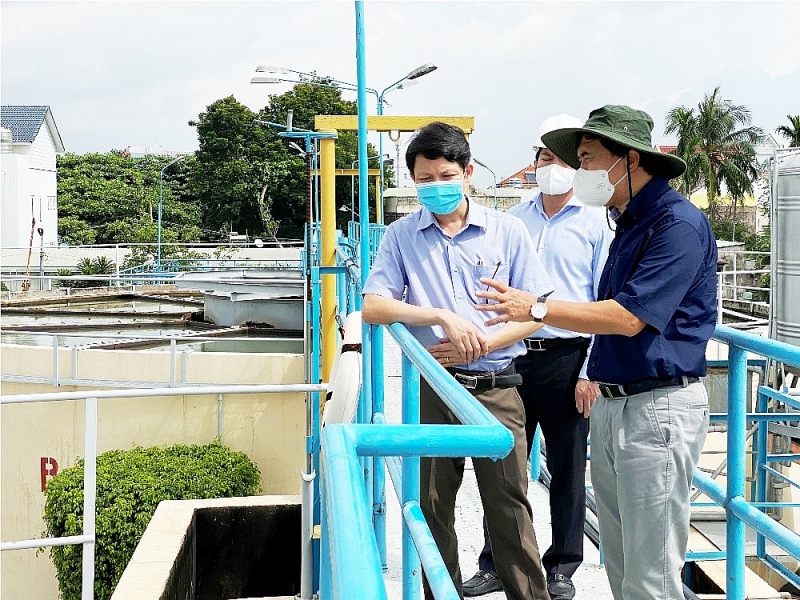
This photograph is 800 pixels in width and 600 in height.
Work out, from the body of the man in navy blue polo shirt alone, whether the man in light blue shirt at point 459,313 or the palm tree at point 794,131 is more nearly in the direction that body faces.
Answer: the man in light blue shirt

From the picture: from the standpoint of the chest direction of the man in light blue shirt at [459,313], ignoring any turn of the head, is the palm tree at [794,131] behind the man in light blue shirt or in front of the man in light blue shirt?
behind

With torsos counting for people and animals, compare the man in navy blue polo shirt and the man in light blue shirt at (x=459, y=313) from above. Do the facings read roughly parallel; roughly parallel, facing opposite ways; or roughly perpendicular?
roughly perpendicular

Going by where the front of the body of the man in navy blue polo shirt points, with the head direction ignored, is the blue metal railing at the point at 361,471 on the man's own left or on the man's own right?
on the man's own left

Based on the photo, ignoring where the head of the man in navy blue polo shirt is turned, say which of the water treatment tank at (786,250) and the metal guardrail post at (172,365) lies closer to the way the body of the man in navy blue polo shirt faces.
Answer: the metal guardrail post

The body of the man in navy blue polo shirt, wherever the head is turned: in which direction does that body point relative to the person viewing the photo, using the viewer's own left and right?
facing to the left of the viewer

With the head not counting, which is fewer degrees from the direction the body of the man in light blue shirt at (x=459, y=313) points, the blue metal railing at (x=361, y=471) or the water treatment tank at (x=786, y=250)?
the blue metal railing

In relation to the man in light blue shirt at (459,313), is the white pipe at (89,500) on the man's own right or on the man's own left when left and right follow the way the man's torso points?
on the man's own right

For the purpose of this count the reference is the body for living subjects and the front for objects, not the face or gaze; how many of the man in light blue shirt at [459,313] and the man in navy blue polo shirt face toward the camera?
1
